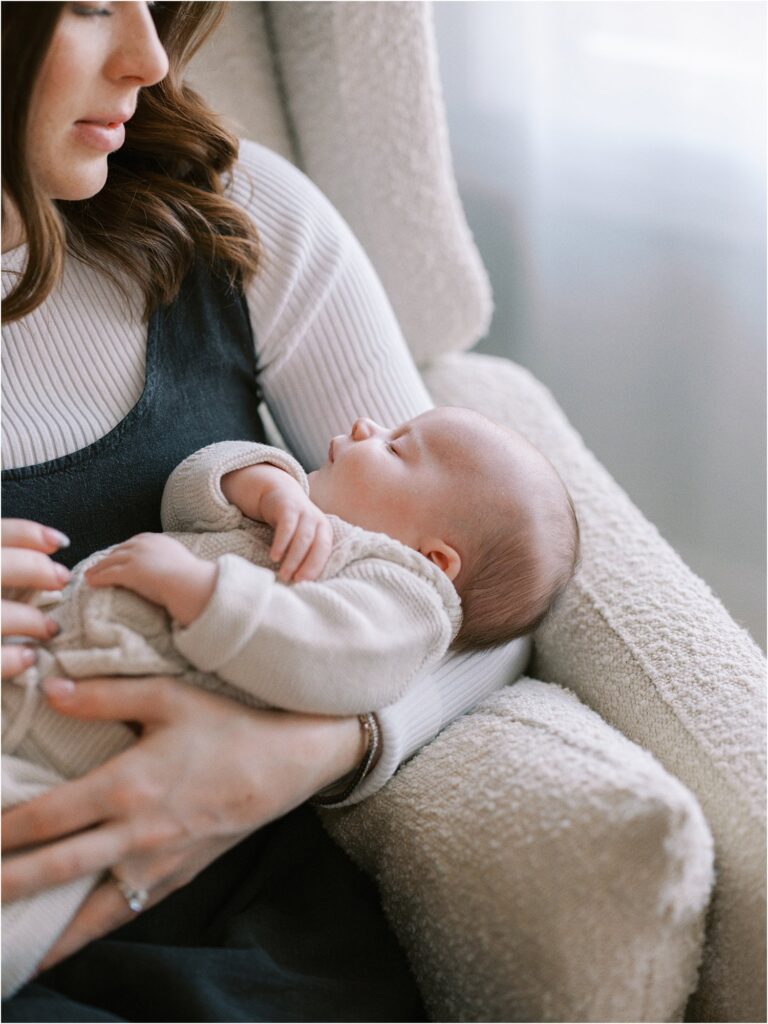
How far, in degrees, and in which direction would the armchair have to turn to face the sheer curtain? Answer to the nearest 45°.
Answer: approximately 135° to its left
